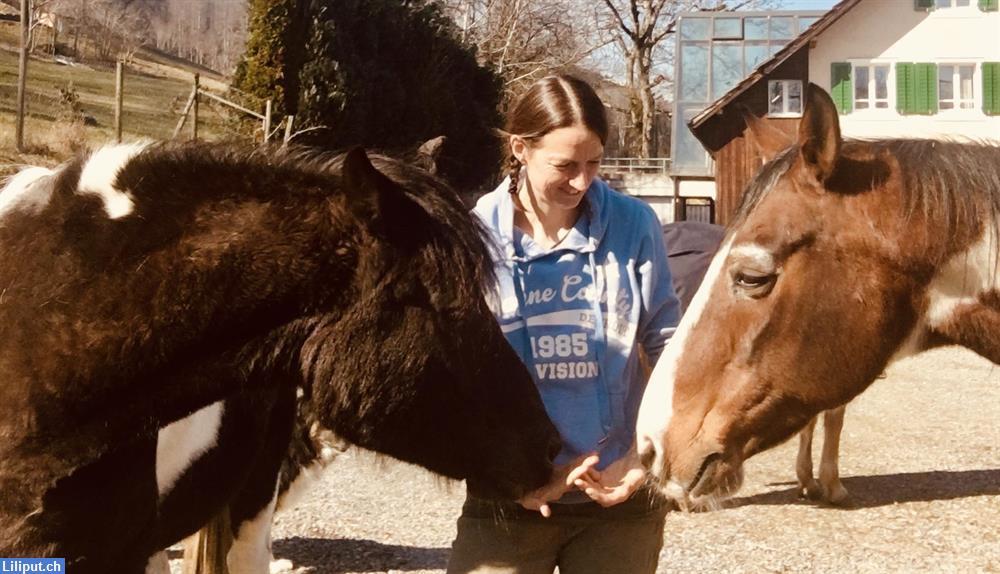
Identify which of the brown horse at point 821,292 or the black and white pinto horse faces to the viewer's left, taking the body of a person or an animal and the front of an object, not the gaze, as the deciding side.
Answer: the brown horse

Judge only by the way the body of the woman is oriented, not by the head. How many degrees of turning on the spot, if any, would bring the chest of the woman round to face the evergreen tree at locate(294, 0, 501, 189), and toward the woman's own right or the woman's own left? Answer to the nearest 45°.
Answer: approximately 180°

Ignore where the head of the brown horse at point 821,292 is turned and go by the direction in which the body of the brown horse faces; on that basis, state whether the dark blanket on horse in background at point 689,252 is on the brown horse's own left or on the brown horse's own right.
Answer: on the brown horse's own right

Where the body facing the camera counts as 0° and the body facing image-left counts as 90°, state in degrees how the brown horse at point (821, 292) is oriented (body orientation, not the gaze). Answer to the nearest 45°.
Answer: approximately 90°

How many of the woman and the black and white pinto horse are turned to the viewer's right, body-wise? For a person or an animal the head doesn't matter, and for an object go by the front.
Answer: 1

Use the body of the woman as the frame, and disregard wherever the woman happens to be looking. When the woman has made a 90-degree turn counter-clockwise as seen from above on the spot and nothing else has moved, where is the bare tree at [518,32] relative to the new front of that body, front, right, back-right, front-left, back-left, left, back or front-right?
left

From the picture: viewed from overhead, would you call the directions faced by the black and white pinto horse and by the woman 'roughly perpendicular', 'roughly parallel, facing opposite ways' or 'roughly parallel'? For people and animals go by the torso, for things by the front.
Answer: roughly perpendicular

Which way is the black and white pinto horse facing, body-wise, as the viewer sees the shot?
to the viewer's right
